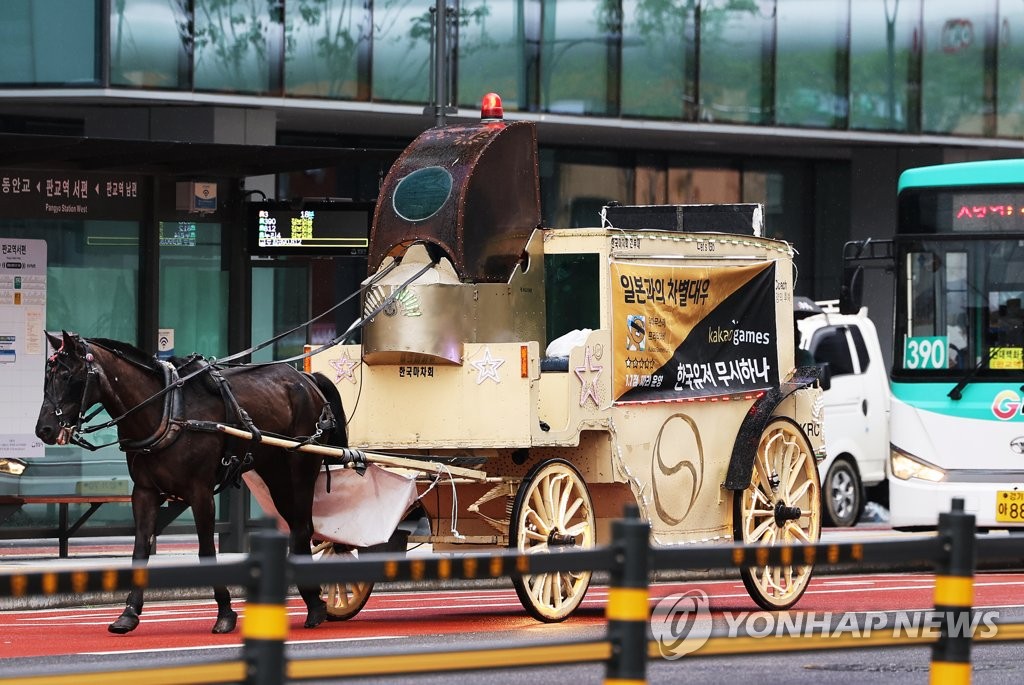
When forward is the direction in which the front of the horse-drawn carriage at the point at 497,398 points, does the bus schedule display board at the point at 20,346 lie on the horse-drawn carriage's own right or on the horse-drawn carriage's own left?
on the horse-drawn carriage's own right

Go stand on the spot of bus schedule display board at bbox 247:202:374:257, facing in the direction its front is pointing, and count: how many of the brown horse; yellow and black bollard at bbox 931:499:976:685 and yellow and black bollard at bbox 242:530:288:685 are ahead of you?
3

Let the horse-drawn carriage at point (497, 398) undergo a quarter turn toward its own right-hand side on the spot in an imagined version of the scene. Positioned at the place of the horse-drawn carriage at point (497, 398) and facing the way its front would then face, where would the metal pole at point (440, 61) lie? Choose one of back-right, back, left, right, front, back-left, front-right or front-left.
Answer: front-right

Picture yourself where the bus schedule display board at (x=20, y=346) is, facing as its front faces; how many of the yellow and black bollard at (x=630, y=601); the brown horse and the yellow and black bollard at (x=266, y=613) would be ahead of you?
3

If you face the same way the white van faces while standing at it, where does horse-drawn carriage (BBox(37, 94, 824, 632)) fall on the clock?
The horse-drawn carriage is roughly at 11 o'clock from the white van.

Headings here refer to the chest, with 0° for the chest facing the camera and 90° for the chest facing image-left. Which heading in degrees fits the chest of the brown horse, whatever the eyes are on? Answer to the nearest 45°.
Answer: approximately 45°

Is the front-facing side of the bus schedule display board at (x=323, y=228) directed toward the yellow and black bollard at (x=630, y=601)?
yes

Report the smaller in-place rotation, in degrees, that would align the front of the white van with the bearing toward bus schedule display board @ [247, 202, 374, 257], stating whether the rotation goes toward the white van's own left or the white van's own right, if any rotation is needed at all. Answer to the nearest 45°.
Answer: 0° — it already faces it

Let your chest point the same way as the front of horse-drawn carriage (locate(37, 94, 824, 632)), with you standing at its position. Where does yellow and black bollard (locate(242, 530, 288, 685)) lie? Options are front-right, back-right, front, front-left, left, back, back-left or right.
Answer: front-left

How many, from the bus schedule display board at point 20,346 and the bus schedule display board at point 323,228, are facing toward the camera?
2

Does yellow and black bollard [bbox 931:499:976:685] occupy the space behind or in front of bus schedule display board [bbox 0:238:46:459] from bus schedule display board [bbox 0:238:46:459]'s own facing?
in front

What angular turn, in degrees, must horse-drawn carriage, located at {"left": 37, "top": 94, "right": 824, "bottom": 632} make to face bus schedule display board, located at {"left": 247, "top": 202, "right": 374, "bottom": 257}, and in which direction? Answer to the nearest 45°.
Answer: approximately 135° to its right

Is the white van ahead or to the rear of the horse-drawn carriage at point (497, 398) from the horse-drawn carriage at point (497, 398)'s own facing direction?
to the rear

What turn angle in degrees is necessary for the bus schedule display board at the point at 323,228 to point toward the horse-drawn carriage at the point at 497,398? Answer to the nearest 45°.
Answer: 0° — it already faces it
